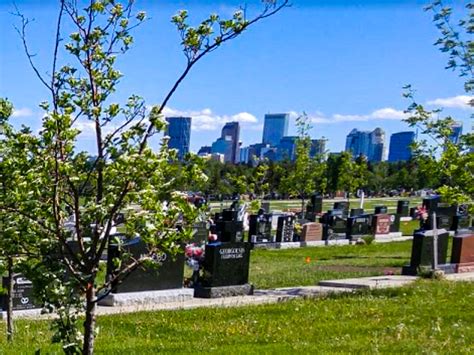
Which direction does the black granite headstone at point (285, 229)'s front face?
toward the camera

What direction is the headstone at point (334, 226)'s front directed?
toward the camera

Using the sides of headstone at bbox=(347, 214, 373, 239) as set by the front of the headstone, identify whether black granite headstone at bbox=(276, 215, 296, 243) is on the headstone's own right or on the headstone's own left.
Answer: on the headstone's own right

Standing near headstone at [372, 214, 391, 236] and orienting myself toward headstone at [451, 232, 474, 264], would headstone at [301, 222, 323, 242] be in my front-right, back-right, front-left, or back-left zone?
front-right

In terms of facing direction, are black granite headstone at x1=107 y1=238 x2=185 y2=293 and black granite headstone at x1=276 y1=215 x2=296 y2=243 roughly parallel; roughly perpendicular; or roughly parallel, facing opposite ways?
roughly parallel

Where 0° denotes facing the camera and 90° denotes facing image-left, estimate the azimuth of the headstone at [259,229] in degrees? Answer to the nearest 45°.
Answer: approximately 0°

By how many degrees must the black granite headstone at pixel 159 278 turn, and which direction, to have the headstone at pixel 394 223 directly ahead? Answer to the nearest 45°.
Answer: approximately 135° to its left

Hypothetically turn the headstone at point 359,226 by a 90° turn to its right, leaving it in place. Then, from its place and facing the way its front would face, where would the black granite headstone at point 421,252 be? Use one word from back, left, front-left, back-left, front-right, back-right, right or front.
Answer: left

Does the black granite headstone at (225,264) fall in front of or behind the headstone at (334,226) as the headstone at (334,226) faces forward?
in front

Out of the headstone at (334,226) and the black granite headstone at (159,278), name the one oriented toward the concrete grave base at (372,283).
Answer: the headstone

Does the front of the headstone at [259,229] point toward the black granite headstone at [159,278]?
yes

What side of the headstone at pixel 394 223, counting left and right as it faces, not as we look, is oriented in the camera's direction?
front

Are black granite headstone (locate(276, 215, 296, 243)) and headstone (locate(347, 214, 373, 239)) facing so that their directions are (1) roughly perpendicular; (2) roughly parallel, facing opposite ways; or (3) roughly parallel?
roughly parallel

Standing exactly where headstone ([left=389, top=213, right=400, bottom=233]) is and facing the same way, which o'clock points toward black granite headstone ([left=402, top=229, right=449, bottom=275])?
The black granite headstone is roughly at 12 o'clock from the headstone.

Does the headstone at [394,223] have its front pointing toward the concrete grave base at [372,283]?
yes
